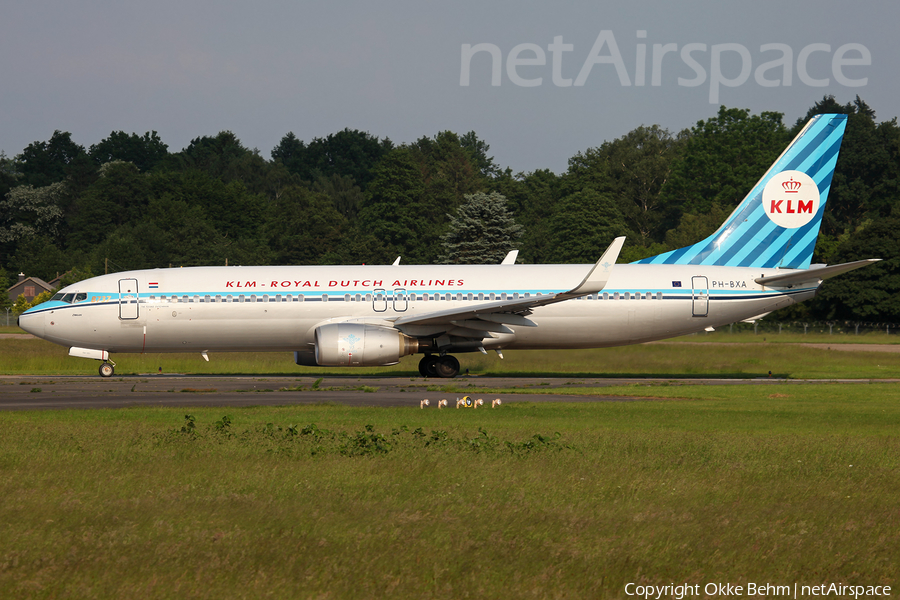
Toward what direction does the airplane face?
to the viewer's left
